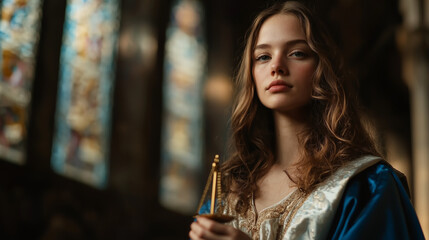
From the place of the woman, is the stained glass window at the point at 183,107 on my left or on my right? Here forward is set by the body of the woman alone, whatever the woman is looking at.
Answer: on my right

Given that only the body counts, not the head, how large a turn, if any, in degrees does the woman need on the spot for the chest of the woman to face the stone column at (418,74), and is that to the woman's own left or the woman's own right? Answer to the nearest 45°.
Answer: approximately 135° to the woman's own right

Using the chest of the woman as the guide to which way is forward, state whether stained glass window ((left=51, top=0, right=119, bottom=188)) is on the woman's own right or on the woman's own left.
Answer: on the woman's own right

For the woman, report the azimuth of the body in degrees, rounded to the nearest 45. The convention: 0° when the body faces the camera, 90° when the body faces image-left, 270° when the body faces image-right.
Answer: approximately 45°

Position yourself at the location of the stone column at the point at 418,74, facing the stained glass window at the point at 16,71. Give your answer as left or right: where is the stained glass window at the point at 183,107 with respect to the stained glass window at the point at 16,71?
right

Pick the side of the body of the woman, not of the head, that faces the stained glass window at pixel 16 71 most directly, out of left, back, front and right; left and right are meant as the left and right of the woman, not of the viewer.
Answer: right
